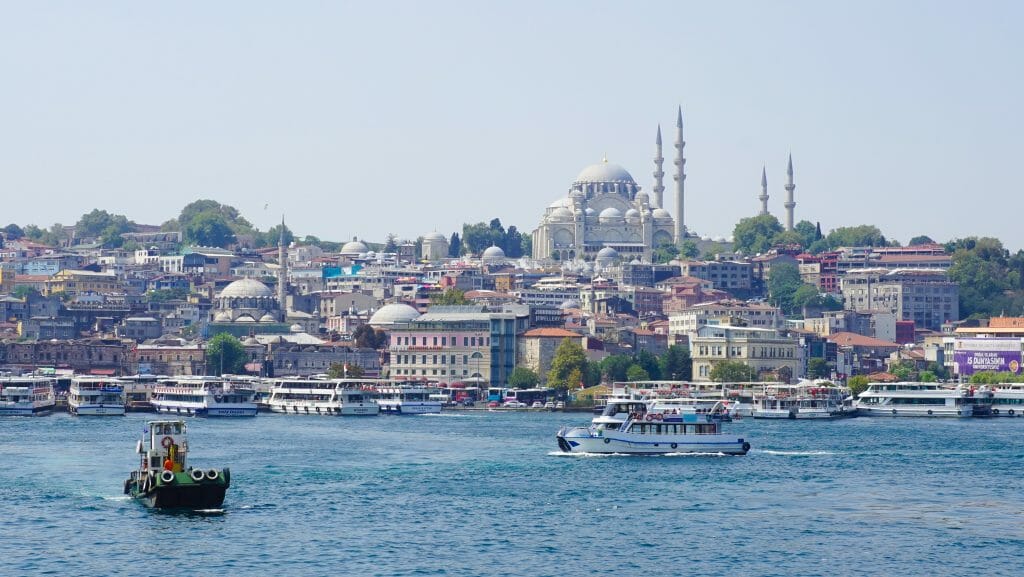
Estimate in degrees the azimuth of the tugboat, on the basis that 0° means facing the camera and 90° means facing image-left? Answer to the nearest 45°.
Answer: approximately 315°
